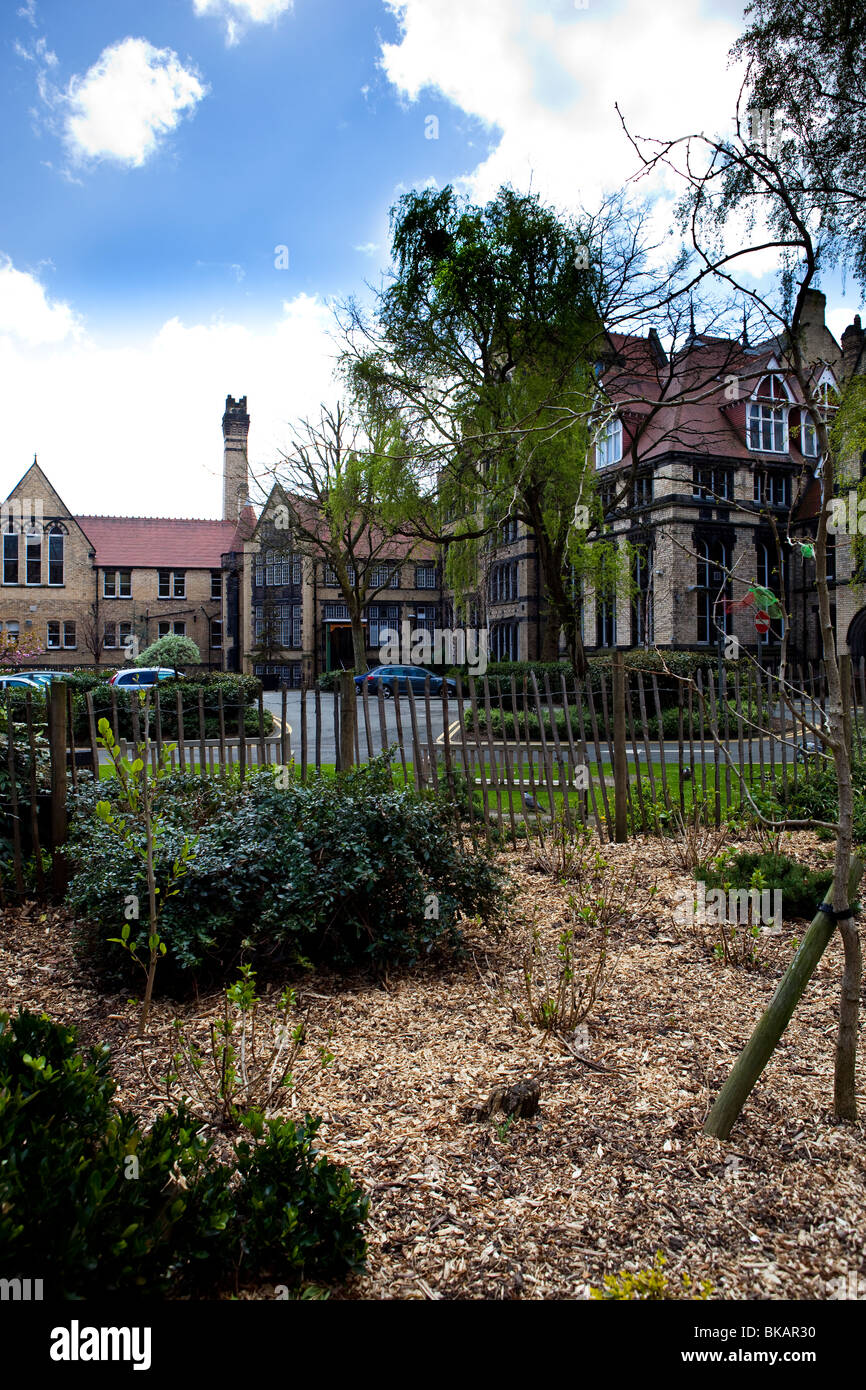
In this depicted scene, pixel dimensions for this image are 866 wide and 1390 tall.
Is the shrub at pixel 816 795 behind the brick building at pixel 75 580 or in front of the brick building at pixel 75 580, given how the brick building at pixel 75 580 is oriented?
in front

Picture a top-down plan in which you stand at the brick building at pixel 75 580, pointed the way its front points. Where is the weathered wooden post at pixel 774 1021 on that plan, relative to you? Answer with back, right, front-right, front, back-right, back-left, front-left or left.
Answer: front

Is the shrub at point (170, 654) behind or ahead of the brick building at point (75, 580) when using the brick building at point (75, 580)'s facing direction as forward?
ahead

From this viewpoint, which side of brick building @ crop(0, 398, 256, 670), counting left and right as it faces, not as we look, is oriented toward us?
front

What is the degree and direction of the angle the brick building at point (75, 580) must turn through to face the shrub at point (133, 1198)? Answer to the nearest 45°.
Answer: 0° — it already faces it

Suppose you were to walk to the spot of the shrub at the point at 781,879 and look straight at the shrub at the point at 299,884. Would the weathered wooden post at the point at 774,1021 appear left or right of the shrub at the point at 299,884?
left

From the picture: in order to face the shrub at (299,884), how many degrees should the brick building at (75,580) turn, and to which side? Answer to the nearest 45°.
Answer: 0° — it already faces it

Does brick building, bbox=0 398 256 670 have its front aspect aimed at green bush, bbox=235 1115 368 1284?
yes

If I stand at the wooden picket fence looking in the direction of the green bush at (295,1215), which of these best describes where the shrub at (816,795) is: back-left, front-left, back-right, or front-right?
back-left

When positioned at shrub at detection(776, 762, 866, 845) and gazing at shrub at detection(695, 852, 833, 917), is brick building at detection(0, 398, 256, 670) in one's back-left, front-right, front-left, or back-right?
back-right

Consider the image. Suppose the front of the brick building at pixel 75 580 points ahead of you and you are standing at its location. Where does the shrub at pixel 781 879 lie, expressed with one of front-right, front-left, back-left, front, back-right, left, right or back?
front

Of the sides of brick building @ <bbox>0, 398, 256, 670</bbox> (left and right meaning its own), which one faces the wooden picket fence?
front
